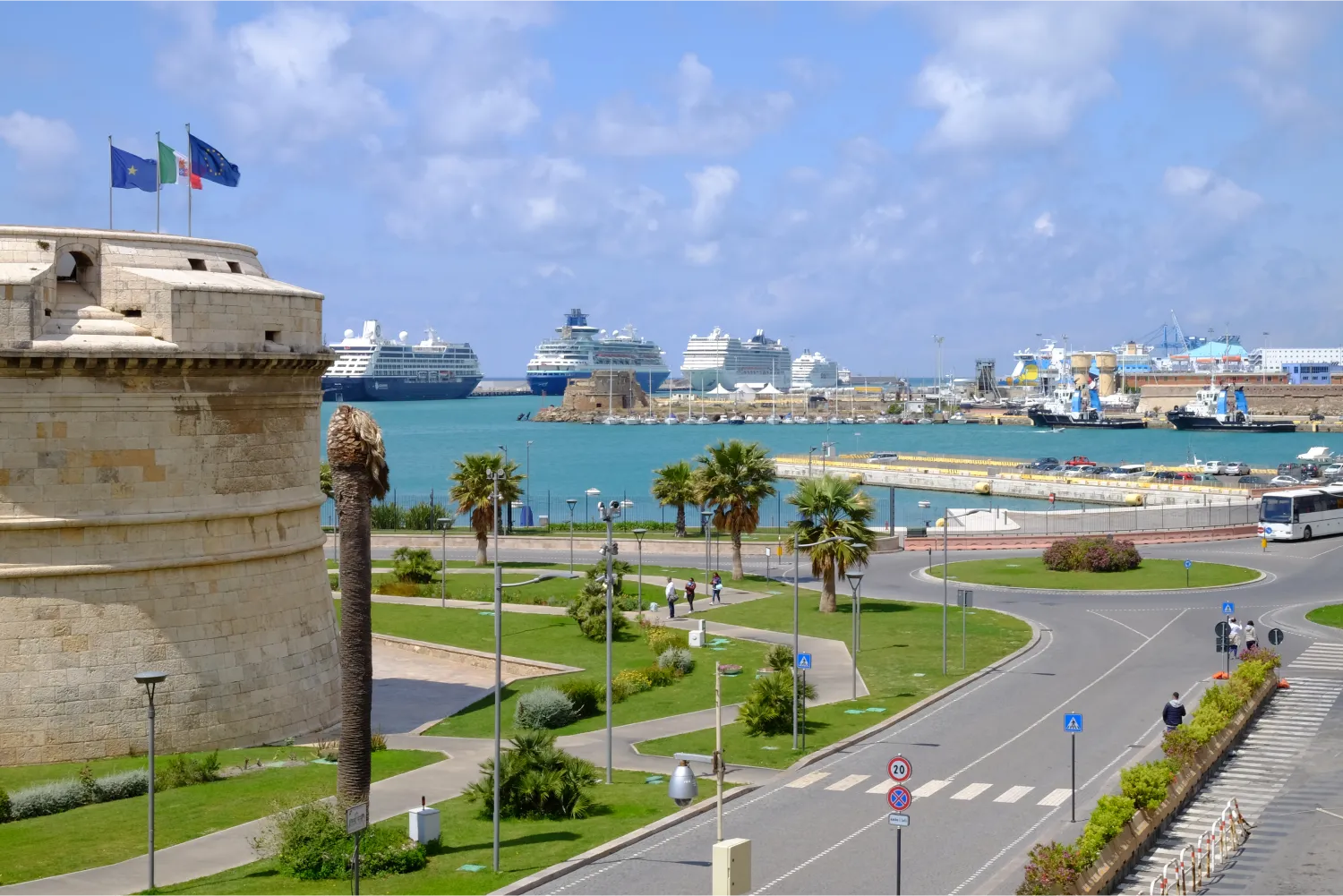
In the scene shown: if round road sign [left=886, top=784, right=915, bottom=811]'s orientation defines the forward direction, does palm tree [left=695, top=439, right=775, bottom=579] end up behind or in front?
behind

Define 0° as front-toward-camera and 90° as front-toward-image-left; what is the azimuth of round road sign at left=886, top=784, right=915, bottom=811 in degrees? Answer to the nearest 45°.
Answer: approximately 0°

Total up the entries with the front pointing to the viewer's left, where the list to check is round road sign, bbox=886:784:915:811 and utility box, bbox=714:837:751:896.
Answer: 0

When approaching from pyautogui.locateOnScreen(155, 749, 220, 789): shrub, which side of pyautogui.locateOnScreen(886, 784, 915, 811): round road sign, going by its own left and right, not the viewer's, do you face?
right

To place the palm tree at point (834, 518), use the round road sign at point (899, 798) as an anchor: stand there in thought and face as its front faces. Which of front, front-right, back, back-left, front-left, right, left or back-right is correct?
back

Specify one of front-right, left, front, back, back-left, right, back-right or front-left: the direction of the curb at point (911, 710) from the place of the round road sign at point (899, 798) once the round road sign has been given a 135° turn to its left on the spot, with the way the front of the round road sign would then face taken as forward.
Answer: front-left

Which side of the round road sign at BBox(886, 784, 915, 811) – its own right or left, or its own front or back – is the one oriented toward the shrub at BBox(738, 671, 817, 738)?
back

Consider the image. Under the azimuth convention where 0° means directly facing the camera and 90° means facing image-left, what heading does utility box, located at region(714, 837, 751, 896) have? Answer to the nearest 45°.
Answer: approximately 315°
